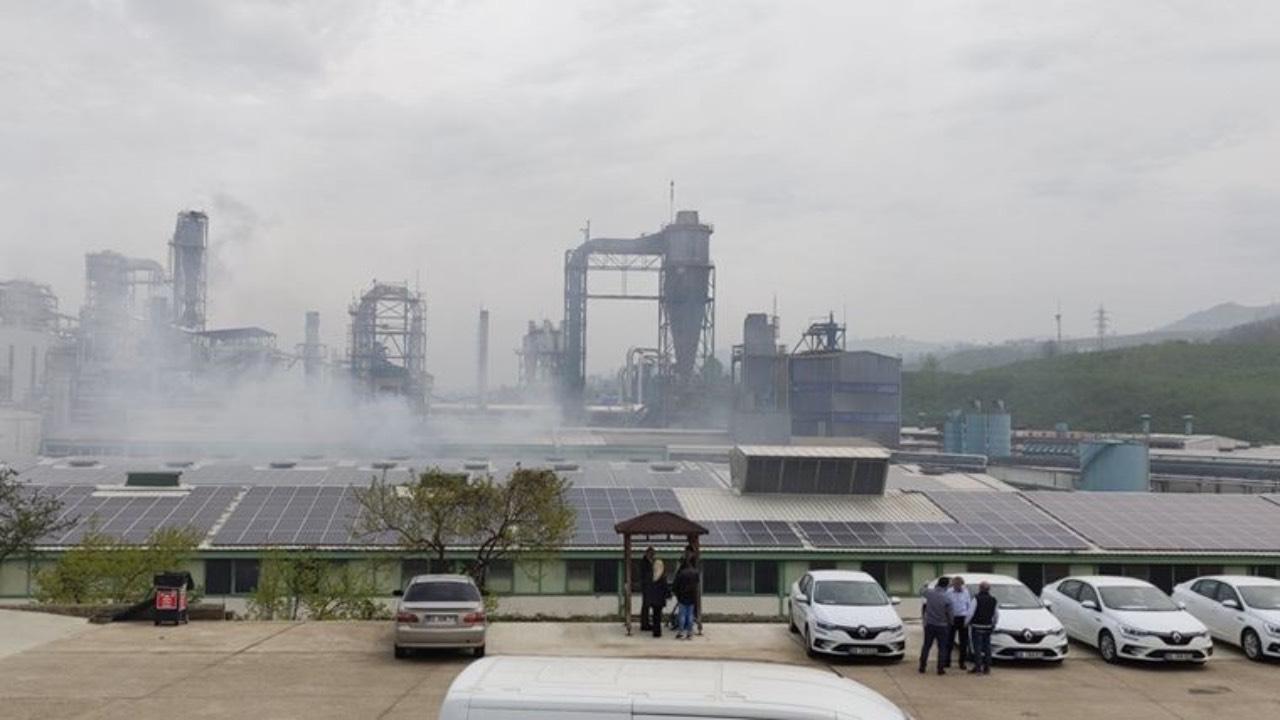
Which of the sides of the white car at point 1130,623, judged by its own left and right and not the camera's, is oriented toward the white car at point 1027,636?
right

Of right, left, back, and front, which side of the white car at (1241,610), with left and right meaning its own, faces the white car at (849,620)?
right

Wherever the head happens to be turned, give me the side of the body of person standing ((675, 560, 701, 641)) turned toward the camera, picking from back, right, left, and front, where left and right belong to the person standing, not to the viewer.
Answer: back

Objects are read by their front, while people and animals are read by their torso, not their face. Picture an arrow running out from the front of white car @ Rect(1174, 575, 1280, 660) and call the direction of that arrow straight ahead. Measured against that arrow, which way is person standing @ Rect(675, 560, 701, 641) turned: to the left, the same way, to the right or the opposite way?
the opposite way

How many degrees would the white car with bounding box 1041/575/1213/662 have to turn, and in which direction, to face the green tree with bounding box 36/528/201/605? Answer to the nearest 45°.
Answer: approximately 135° to its right

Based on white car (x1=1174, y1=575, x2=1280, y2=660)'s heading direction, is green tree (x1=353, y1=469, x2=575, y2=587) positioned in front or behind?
behind

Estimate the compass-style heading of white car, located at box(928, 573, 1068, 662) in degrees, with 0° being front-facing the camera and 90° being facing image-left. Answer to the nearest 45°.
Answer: approximately 315°

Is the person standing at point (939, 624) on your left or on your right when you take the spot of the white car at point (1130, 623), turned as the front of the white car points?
on your right

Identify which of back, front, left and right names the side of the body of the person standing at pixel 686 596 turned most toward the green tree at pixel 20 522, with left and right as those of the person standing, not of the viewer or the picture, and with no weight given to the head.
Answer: left
